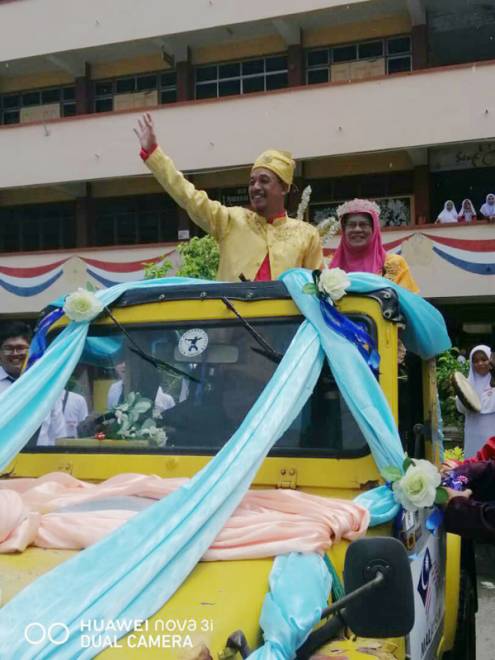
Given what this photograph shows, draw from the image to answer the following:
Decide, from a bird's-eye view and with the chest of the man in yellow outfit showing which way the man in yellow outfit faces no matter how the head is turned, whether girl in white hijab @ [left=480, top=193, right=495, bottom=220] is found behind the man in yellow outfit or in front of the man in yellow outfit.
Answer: behind

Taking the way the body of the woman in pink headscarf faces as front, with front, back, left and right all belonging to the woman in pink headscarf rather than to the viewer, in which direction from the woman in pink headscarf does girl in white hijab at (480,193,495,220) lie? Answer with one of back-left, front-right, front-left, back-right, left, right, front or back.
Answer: back

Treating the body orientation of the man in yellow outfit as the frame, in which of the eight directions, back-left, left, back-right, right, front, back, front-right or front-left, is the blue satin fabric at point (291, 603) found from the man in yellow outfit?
front-left

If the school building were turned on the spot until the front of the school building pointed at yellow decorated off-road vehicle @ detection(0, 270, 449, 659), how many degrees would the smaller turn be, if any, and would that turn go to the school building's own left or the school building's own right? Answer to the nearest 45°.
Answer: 0° — it already faces it

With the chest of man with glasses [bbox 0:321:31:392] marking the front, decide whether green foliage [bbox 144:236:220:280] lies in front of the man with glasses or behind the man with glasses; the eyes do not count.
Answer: behind

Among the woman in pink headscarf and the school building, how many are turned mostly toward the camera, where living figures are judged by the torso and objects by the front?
2

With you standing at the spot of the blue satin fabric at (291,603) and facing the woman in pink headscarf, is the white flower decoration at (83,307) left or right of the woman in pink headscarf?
left
